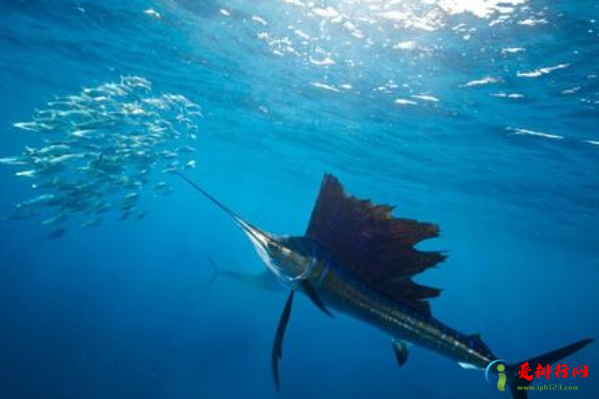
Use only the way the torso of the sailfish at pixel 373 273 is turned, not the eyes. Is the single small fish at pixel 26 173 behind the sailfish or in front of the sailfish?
in front

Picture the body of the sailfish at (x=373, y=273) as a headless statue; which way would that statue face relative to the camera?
to the viewer's left

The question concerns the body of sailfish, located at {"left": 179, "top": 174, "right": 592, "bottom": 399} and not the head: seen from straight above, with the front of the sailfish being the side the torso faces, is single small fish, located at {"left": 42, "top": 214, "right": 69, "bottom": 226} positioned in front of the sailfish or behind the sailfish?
in front
